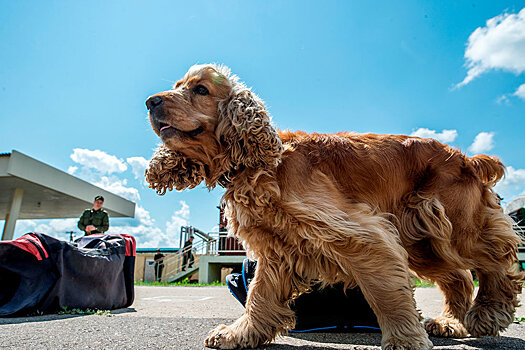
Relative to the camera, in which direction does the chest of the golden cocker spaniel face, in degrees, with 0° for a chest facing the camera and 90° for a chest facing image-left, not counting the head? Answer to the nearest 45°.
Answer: approximately 90°

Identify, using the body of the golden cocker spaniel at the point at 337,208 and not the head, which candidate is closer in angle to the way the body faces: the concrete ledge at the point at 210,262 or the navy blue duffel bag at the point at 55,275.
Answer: the navy blue duffel bag

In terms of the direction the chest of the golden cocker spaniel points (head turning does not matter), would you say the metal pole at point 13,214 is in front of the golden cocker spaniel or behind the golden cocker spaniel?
in front

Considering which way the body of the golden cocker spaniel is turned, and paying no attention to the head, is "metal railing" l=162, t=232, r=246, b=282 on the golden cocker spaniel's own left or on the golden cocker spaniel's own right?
on the golden cocker spaniel's own right

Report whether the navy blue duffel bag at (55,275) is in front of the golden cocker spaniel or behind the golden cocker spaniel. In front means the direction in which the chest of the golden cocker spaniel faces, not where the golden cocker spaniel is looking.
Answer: in front
